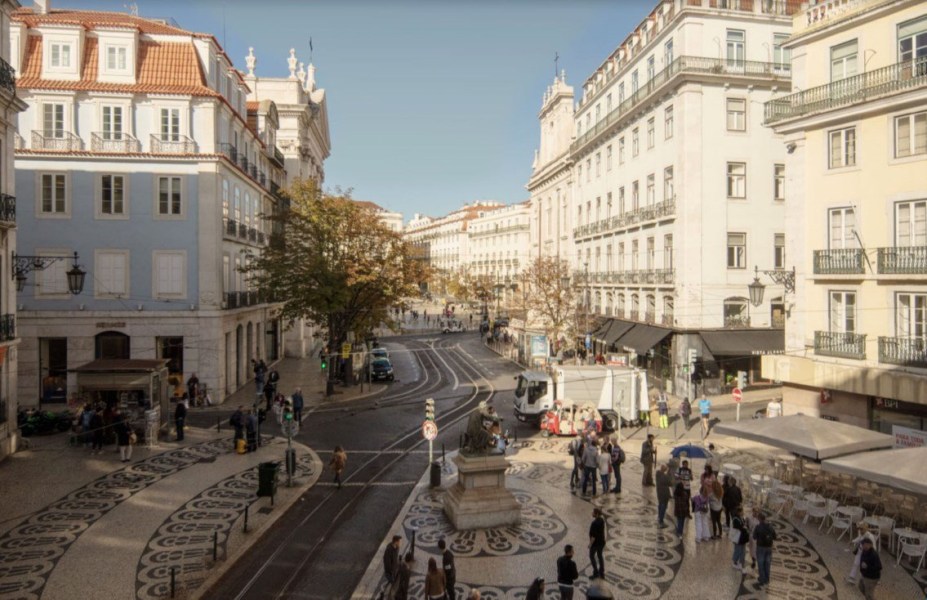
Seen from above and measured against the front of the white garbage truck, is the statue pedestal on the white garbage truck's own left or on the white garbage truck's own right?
on the white garbage truck's own left

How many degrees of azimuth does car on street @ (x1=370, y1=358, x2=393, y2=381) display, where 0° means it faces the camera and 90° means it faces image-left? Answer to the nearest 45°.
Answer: approximately 0°

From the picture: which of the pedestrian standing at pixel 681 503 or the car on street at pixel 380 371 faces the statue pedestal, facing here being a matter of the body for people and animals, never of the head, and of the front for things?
the car on street

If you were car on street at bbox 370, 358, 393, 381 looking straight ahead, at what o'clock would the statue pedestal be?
The statue pedestal is roughly at 12 o'clock from the car on street.

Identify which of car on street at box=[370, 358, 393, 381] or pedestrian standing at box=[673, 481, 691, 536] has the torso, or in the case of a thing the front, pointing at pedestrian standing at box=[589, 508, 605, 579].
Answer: the car on street

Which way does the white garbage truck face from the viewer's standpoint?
to the viewer's left

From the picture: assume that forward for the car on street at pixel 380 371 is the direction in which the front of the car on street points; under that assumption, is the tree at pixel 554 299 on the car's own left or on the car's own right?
on the car's own left

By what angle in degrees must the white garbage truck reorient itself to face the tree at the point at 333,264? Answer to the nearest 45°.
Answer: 0° — it already faces it

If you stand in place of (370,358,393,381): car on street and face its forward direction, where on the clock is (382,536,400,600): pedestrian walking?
The pedestrian walking is roughly at 12 o'clock from the car on street.

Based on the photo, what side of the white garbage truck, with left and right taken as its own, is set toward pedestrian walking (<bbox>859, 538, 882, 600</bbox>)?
left
